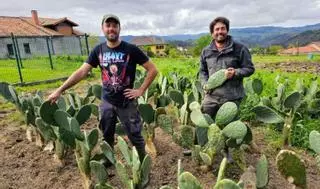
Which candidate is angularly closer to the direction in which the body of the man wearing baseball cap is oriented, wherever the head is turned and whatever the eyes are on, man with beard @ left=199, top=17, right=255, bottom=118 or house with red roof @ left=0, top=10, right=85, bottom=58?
the man with beard

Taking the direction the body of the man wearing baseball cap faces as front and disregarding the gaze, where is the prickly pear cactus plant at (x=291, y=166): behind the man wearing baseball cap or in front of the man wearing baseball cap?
in front

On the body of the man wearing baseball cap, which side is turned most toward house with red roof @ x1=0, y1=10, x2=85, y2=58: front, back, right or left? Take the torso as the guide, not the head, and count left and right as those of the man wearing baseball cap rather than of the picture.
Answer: back

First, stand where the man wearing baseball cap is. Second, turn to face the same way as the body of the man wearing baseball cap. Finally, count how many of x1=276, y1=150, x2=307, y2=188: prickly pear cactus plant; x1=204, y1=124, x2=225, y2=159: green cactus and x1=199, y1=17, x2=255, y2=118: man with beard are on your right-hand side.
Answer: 0

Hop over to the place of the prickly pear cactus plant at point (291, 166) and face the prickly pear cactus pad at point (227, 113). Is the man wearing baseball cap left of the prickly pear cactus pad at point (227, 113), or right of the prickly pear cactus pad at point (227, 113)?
left

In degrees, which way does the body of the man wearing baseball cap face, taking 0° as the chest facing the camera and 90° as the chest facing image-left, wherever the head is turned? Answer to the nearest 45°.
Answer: approximately 0°

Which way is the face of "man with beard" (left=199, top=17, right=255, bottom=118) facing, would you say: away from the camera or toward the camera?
toward the camera

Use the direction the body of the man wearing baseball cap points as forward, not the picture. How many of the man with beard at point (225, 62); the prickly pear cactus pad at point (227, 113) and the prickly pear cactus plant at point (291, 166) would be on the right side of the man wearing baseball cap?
0

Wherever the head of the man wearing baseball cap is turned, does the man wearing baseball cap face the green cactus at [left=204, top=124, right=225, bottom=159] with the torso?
no

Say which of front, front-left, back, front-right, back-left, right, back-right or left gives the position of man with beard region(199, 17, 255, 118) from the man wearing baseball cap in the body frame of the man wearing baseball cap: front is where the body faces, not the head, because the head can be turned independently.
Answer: left

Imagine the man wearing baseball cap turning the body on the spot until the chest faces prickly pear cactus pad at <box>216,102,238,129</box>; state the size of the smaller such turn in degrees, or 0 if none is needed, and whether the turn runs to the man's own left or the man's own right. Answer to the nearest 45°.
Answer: approximately 45° to the man's own left
